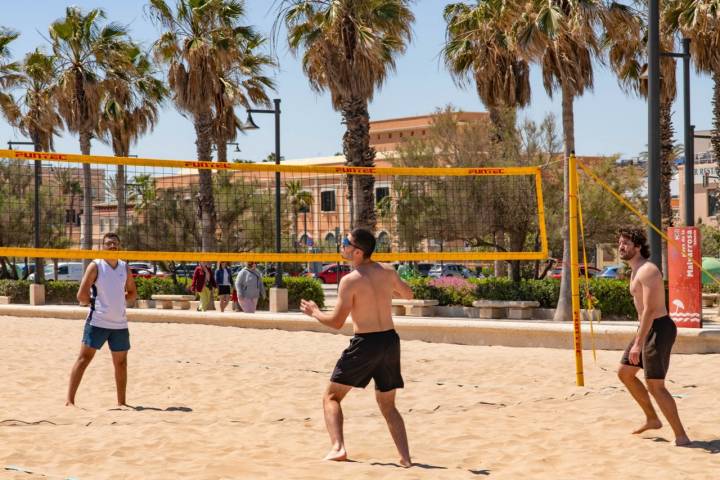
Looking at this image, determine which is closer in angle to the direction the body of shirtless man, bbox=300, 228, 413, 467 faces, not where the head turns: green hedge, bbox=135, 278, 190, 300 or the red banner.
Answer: the green hedge

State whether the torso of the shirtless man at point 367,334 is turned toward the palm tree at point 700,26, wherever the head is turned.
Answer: no

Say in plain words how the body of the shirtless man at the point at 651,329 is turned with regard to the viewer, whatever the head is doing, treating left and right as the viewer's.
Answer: facing to the left of the viewer

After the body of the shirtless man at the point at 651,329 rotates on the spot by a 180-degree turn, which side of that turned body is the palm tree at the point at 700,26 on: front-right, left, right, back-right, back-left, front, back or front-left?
left

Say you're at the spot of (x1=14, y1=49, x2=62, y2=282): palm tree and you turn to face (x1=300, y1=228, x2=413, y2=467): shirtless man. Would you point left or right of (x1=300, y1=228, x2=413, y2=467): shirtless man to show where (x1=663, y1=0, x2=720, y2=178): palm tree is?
left

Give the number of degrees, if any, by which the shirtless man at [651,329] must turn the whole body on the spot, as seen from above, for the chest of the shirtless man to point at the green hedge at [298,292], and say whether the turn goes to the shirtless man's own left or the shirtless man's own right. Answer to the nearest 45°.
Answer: approximately 45° to the shirtless man's own right

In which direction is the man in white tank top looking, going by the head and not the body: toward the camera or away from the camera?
toward the camera

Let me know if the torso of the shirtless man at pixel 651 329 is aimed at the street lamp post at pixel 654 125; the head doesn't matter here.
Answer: no

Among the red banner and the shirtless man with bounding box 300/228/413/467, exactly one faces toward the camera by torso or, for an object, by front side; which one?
the red banner

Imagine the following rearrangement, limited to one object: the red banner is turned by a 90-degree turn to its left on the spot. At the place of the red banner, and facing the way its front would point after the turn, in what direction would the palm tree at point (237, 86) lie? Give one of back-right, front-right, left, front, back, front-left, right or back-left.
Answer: back-left

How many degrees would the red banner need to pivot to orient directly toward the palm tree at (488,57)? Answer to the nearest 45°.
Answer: approximately 135° to its right

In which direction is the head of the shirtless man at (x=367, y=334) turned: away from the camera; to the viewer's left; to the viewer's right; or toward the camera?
to the viewer's left

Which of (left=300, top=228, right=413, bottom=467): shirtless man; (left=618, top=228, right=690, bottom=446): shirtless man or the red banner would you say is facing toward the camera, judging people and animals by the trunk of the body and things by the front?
the red banner

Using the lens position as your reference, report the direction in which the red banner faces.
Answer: facing the viewer

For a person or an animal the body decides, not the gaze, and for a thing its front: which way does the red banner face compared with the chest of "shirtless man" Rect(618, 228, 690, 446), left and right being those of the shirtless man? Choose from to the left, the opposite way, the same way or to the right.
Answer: to the left

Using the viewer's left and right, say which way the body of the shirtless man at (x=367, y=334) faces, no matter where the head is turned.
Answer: facing away from the viewer and to the left of the viewer

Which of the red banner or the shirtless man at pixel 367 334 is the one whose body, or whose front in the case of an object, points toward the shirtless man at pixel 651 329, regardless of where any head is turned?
the red banner

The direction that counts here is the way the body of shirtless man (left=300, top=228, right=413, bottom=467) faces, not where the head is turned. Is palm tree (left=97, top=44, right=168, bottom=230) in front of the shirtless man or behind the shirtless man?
in front
